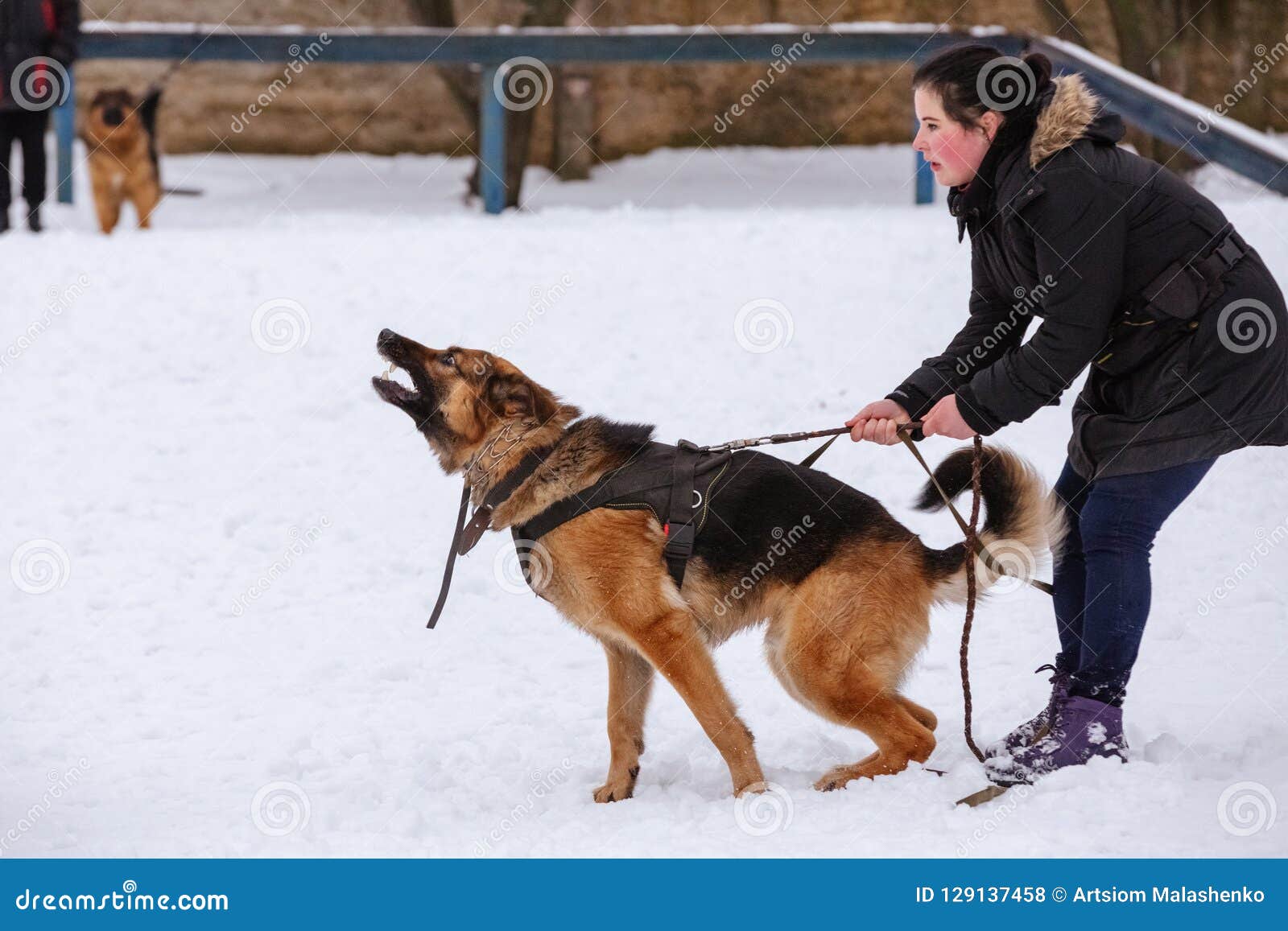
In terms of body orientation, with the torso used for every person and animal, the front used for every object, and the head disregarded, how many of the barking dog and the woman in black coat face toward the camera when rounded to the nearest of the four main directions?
0

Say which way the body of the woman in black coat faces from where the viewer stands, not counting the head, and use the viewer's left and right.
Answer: facing to the left of the viewer

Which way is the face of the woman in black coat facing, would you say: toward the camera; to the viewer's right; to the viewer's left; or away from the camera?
to the viewer's left

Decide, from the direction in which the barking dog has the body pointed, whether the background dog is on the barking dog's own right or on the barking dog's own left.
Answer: on the barking dog's own right

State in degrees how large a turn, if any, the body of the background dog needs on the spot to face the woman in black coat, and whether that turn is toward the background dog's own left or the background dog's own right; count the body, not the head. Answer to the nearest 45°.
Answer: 0° — it already faces them

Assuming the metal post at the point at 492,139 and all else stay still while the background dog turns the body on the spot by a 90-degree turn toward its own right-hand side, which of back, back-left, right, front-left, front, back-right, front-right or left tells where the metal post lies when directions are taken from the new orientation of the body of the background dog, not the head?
back

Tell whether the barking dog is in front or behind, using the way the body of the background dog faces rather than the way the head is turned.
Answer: in front

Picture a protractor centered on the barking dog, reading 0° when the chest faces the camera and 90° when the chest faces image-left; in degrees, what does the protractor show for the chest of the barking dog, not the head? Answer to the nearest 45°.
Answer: approximately 90°

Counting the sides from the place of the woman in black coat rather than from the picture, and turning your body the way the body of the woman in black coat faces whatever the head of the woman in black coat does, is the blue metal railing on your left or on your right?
on your right
